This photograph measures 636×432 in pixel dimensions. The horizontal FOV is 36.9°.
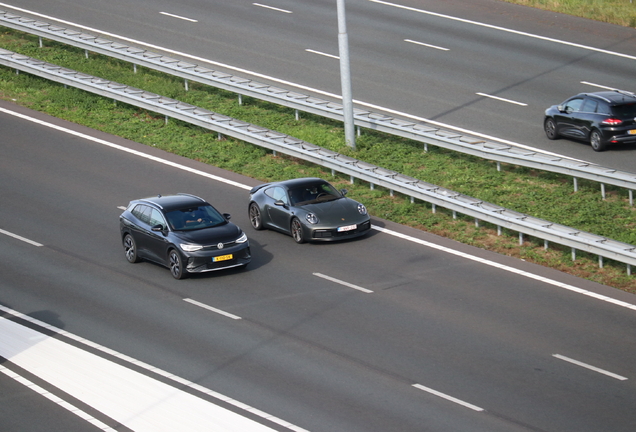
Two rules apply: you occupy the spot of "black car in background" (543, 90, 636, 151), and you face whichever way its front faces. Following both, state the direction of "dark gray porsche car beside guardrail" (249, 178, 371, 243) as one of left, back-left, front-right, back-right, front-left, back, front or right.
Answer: left

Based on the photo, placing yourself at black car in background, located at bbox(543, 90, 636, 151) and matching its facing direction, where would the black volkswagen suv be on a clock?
The black volkswagen suv is roughly at 9 o'clock from the black car in background.

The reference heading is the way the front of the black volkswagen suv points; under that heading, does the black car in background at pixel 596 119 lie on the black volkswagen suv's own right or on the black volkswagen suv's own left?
on the black volkswagen suv's own left

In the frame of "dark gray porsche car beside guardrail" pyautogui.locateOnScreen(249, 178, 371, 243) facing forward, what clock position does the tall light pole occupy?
The tall light pole is roughly at 8 o'clock from the dark gray porsche car beside guardrail.

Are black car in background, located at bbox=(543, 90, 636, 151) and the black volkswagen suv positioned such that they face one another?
no

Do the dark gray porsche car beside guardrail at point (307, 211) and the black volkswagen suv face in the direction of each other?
no

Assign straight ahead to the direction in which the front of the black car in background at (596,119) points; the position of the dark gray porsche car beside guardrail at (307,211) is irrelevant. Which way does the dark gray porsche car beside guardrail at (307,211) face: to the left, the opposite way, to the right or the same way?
the opposite way

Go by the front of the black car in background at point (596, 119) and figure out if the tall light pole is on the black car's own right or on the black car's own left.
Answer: on the black car's own left

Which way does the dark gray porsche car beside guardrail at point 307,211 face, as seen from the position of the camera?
facing the viewer and to the right of the viewer

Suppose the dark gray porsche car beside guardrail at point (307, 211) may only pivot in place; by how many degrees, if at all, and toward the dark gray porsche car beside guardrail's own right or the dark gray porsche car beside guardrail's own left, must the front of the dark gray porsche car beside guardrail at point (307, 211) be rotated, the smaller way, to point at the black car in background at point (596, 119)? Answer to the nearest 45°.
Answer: approximately 90° to the dark gray porsche car beside guardrail's own left

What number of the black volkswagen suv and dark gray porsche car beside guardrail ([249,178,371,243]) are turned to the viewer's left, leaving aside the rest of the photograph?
0

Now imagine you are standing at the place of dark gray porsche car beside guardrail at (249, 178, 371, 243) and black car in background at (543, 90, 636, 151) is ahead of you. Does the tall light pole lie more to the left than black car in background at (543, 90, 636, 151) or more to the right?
left

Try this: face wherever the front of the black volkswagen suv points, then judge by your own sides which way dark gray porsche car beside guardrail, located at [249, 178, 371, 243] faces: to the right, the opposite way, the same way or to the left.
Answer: the same way

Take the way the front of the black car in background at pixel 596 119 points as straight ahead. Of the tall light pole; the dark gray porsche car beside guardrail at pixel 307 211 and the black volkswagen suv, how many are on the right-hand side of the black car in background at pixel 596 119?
0

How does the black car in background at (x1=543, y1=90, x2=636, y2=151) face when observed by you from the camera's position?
facing away from the viewer and to the left of the viewer
